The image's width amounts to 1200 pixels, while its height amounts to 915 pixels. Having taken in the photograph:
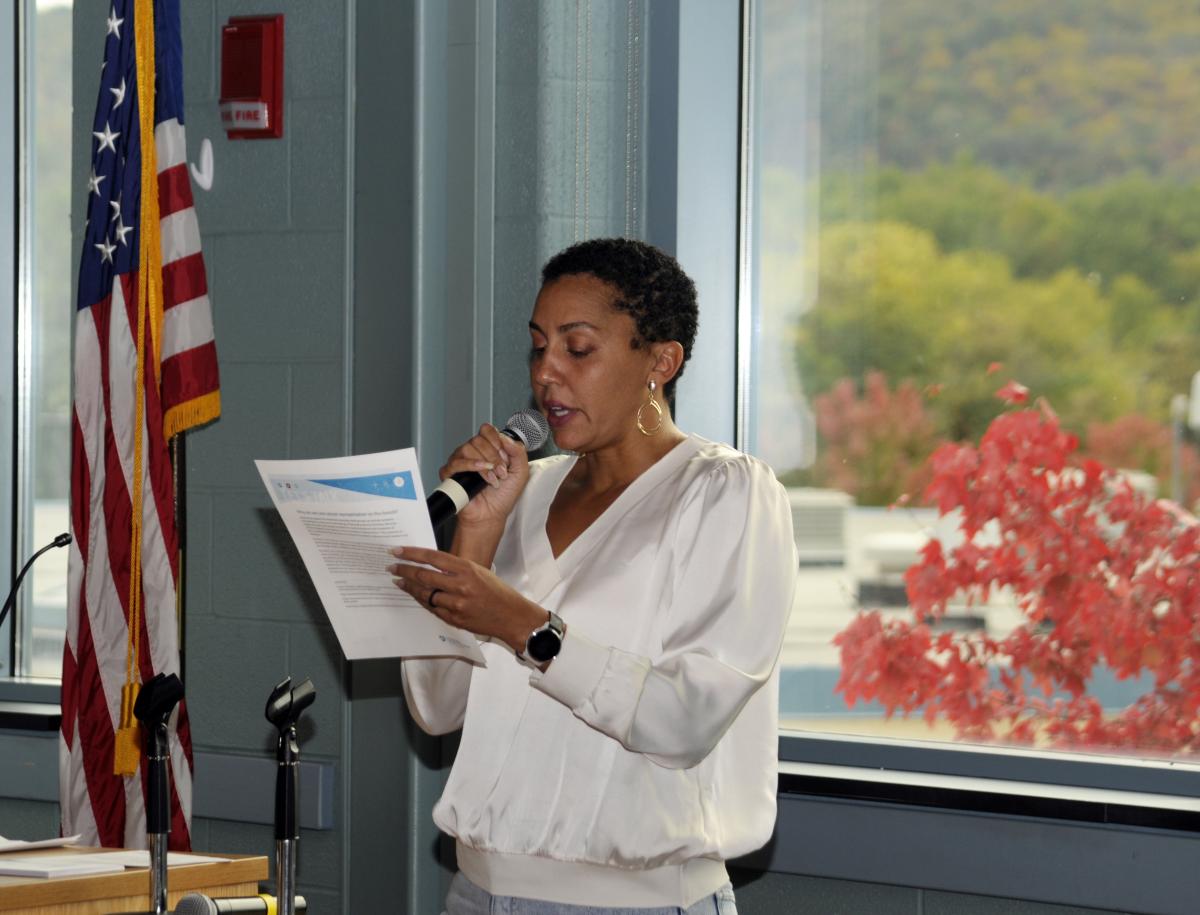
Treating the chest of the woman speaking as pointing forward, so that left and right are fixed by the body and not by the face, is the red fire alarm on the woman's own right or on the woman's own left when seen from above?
on the woman's own right

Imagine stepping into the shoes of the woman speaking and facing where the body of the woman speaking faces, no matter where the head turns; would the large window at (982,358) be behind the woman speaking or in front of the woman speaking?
behind

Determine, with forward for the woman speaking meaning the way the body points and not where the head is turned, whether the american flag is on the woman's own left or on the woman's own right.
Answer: on the woman's own right

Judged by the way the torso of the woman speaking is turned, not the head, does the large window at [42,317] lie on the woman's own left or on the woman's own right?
on the woman's own right

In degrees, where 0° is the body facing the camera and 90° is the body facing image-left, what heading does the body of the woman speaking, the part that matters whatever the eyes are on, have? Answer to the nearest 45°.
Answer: approximately 45°
